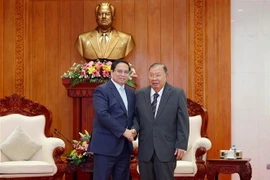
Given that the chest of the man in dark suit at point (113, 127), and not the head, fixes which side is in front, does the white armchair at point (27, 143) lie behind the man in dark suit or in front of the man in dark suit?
behind

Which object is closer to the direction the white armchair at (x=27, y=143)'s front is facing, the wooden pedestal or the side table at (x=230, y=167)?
the side table

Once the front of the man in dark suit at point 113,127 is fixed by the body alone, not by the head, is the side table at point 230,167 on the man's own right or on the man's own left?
on the man's own left

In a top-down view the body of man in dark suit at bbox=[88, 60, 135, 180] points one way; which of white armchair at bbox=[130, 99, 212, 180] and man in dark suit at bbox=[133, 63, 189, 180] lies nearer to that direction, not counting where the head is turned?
the man in dark suit

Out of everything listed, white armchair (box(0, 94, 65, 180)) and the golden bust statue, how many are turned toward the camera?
2

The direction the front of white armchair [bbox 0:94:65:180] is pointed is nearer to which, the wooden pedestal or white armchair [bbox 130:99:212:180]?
the white armchair

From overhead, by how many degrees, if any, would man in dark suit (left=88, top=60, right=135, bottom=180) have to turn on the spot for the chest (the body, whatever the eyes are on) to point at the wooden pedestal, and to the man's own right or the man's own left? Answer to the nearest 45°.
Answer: approximately 135° to the man's own left

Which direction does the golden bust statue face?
toward the camera

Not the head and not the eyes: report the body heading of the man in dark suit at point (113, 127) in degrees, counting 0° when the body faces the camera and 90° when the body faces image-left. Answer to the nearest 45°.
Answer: approximately 315°

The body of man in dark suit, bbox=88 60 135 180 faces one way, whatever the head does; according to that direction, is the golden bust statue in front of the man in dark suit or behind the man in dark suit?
behind

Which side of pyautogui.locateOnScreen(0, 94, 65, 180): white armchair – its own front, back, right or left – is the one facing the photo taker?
front

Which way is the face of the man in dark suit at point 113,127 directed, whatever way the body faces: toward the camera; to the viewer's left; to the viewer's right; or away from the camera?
toward the camera
